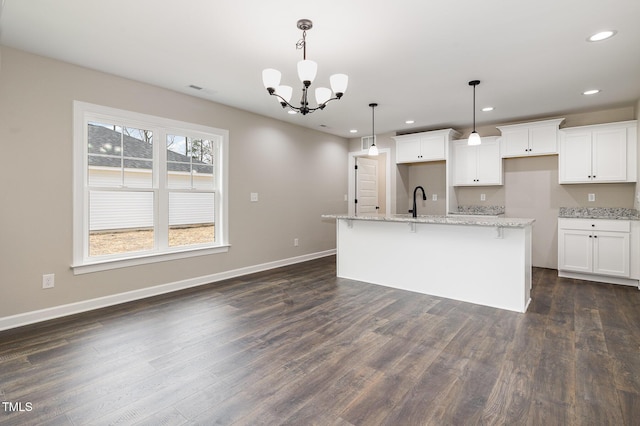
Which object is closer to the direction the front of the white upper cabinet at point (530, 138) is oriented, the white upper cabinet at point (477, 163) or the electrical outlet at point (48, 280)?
the electrical outlet

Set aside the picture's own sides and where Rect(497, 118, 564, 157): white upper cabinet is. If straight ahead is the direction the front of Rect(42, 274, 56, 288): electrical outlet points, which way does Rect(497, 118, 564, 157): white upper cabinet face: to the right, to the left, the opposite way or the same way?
to the right

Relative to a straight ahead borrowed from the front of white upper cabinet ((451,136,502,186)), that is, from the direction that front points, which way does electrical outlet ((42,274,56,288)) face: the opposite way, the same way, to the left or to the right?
to the left

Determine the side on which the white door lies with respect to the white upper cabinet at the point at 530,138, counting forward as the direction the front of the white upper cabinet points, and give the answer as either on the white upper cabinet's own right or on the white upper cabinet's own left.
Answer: on the white upper cabinet's own right

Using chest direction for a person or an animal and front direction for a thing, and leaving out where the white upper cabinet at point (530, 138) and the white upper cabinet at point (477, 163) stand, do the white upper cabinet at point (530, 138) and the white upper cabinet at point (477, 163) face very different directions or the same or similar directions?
same or similar directions

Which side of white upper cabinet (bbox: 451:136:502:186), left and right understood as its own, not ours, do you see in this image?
front

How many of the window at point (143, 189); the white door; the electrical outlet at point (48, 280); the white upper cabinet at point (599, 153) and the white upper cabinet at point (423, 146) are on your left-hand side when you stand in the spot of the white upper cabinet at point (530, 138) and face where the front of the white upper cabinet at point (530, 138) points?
1

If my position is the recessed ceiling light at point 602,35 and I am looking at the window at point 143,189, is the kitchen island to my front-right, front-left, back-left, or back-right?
front-right

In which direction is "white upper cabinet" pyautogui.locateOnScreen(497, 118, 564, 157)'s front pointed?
toward the camera

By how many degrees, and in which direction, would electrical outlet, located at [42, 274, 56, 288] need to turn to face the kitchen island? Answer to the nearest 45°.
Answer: approximately 45° to its left

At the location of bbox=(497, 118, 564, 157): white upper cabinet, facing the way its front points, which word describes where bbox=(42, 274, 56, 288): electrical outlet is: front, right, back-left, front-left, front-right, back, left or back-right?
front-right

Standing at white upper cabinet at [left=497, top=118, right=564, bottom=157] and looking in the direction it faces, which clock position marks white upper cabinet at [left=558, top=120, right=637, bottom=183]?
white upper cabinet at [left=558, top=120, right=637, bottom=183] is roughly at 9 o'clock from white upper cabinet at [left=497, top=118, right=564, bottom=157].

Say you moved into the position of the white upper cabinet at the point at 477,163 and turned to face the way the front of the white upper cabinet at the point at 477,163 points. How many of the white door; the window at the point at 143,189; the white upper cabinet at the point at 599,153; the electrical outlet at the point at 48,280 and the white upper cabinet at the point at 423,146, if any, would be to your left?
1

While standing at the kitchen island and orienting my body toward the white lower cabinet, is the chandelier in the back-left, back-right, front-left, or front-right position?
back-right
